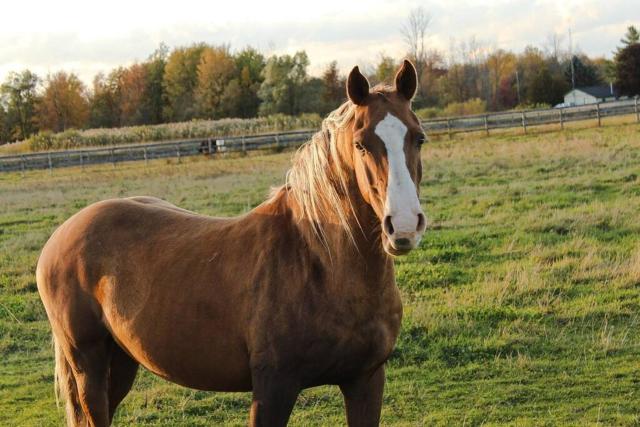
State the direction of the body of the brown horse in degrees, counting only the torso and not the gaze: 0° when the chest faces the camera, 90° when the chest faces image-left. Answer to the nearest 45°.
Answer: approximately 315°
